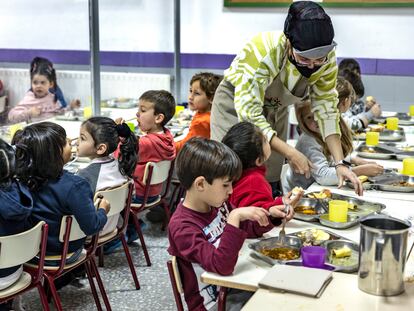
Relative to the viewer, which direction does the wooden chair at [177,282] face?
to the viewer's right

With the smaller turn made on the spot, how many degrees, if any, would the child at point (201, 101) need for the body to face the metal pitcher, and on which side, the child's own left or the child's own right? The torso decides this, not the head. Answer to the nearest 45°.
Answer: approximately 90° to the child's own left

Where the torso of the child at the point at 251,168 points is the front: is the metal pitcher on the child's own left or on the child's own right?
on the child's own right

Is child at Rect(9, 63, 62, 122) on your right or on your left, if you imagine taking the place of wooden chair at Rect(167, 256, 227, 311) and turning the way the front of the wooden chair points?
on your left

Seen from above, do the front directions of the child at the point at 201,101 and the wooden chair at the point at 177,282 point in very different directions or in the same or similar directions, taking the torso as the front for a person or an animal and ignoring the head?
very different directions
